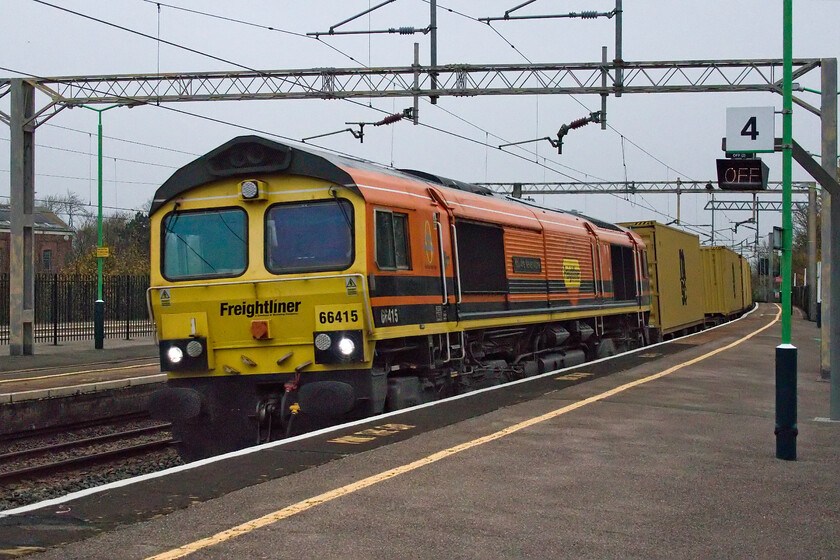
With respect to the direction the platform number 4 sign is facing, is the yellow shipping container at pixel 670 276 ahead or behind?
behind

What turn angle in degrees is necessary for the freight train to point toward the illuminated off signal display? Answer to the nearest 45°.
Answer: approximately 135° to its left

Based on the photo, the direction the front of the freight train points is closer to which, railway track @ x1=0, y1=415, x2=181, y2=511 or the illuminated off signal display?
the railway track

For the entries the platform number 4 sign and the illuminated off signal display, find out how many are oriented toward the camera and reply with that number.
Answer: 2

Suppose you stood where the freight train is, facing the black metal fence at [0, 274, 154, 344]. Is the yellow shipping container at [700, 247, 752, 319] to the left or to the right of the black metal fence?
right
